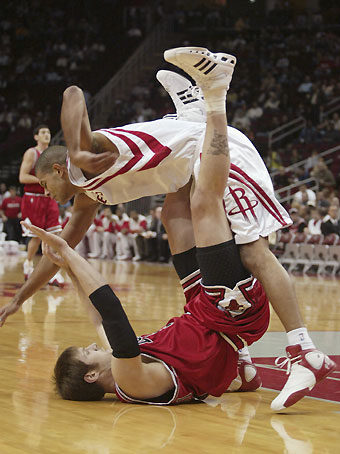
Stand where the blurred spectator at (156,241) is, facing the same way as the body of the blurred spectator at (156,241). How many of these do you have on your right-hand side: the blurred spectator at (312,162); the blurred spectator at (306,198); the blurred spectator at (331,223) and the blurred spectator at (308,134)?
0

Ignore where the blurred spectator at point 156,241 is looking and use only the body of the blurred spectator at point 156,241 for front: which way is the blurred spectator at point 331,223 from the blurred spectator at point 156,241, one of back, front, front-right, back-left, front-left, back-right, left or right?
front-left

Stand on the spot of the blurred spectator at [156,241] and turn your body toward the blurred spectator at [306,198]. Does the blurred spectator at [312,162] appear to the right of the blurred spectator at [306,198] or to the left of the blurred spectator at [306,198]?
left

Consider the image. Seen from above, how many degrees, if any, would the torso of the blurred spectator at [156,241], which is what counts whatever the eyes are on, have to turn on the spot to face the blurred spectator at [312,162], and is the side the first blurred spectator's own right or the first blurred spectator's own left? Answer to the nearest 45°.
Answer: approximately 90° to the first blurred spectator's own left

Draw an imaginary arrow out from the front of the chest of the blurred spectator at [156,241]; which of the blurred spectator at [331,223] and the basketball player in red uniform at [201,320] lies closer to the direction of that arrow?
the basketball player in red uniform

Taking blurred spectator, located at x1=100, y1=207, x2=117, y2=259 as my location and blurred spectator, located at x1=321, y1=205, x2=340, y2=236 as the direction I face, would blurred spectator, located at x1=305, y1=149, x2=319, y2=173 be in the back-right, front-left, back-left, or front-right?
front-left

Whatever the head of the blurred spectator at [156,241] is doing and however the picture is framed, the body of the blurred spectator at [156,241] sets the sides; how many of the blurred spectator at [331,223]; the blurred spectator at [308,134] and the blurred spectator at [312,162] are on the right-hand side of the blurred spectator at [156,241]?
0

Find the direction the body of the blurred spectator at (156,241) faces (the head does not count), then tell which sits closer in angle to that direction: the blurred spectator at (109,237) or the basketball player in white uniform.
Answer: the basketball player in white uniform

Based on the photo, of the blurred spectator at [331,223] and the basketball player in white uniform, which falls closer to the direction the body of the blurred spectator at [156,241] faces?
the basketball player in white uniform

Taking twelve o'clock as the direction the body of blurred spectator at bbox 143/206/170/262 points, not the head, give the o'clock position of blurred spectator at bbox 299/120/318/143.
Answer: blurred spectator at bbox 299/120/318/143 is roughly at 8 o'clock from blurred spectator at bbox 143/206/170/262.

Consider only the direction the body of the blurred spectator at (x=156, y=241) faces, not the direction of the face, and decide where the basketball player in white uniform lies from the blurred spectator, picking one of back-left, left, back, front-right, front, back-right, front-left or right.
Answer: front

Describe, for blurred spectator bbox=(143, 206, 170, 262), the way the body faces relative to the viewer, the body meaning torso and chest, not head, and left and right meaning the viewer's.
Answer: facing the viewer

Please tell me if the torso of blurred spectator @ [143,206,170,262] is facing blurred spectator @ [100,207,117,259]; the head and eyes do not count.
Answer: no

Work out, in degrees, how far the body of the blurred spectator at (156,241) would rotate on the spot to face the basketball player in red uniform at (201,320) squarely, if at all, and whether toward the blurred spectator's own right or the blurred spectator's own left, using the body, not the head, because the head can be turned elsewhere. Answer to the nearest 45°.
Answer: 0° — they already face them

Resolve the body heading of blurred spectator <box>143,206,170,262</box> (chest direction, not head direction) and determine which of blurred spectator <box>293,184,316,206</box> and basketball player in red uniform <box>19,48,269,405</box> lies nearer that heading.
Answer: the basketball player in red uniform
